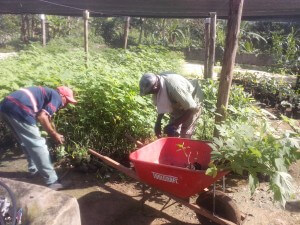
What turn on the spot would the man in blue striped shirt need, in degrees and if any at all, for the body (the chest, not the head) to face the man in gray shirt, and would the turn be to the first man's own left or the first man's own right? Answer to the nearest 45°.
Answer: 0° — they already face them

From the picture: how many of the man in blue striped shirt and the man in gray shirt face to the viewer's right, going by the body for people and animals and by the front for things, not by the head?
1

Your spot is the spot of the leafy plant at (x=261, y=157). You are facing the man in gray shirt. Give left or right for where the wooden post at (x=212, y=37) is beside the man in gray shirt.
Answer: right

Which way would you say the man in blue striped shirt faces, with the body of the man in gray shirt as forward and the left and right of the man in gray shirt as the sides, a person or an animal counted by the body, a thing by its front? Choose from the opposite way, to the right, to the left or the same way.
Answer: the opposite way

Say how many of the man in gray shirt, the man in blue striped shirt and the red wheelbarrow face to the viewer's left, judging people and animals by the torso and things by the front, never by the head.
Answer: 1

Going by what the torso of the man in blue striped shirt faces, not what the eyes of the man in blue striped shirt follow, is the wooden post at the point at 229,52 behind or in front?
in front

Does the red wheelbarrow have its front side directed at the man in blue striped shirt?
no

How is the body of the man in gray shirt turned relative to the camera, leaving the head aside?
to the viewer's left

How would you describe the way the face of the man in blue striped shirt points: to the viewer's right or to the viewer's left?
to the viewer's right

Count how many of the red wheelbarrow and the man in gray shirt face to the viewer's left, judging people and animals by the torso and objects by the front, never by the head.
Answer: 1

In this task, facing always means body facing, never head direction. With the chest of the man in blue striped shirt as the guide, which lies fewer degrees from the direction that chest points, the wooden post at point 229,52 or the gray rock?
the wooden post

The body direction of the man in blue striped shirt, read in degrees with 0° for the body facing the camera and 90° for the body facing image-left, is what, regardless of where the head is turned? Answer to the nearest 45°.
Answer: approximately 270°

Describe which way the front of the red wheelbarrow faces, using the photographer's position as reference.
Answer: facing the viewer and to the right of the viewer

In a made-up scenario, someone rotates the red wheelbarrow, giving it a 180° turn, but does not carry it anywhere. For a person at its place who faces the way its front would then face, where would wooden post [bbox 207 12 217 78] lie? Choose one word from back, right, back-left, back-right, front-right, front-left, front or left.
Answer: front-right

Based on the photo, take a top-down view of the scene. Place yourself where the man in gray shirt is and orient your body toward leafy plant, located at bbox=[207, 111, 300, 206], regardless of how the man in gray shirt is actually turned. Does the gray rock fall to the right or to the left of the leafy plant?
right

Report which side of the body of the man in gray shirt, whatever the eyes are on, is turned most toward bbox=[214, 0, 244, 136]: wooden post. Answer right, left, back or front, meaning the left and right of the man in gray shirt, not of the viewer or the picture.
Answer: back

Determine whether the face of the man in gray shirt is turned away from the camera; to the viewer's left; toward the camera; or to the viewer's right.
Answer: to the viewer's left
